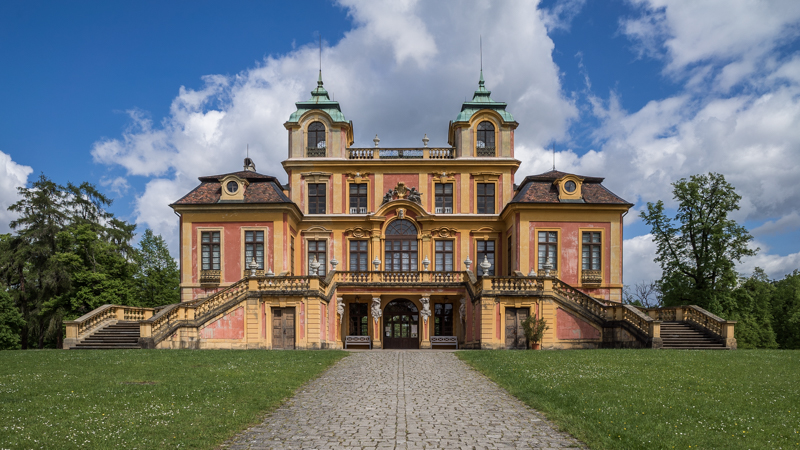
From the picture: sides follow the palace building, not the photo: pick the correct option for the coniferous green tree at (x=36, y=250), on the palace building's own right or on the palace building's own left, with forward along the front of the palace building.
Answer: on the palace building's own right

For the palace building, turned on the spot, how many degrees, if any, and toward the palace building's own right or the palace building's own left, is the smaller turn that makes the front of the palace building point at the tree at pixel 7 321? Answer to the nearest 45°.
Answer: approximately 90° to the palace building's own right

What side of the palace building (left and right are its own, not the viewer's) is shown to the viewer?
front

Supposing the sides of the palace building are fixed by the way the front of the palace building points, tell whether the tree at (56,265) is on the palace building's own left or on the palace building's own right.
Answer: on the palace building's own right

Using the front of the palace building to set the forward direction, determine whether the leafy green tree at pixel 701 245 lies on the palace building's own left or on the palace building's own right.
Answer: on the palace building's own left
